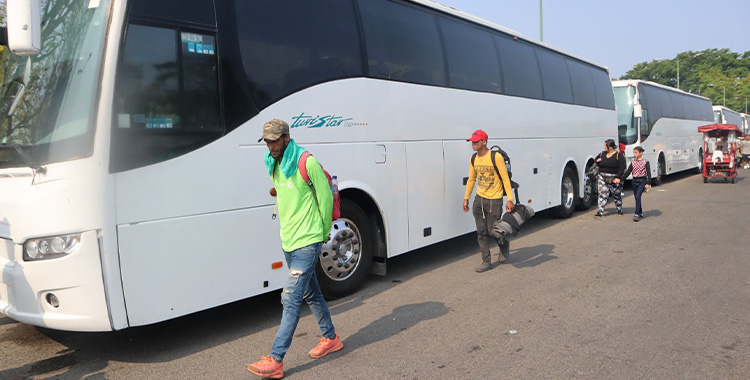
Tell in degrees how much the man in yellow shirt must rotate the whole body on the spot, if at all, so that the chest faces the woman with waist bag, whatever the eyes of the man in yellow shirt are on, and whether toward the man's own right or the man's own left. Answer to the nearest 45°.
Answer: approximately 180°

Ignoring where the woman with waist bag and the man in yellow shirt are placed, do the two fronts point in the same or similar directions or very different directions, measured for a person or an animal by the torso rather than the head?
same or similar directions

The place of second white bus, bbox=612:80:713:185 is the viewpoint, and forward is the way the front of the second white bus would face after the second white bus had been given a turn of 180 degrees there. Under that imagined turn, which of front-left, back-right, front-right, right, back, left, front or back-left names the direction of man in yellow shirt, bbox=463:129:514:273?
back-right

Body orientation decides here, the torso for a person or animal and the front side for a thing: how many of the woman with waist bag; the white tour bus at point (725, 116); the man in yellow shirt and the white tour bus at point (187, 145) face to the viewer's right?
0

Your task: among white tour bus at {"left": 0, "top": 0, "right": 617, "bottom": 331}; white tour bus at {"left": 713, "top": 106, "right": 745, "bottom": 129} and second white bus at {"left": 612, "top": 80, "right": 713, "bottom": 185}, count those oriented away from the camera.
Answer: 0

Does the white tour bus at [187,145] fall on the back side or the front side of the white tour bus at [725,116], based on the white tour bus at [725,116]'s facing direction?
on the front side

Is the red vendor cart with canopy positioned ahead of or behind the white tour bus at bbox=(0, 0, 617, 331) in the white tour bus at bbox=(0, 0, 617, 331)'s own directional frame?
behind

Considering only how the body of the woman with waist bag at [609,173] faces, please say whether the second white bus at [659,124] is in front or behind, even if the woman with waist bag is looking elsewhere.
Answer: behind

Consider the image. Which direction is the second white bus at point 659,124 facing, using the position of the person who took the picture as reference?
facing the viewer and to the left of the viewer

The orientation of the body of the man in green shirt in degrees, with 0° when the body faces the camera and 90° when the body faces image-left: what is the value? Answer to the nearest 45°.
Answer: approximately 45°

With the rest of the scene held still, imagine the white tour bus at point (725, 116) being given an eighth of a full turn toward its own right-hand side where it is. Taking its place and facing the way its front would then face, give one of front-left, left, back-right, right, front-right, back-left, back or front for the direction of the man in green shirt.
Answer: left

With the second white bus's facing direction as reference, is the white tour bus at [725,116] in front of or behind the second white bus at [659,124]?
behind
